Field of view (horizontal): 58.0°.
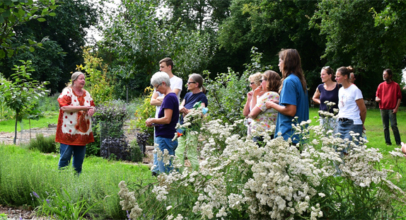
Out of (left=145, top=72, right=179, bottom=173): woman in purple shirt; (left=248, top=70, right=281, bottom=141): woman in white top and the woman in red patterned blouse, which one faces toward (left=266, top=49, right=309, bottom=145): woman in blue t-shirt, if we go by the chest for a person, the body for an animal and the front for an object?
the woman in red patterned blouse

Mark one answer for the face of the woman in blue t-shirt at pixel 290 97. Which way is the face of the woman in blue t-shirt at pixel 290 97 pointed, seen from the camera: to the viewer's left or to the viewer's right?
to the viewer's left

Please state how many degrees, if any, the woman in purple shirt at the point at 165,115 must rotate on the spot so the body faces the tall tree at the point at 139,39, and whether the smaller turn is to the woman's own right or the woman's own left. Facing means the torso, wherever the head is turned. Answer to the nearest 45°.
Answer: approximately 90° to the woman's own right

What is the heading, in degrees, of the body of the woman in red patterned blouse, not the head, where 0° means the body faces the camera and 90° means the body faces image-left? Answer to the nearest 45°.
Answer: approximately 315°

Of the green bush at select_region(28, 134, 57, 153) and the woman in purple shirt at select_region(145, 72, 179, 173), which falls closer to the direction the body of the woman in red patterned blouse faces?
the woman in purple shirt

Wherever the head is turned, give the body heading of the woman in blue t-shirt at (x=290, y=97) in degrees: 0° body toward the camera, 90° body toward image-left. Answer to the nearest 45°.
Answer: approximately 90°

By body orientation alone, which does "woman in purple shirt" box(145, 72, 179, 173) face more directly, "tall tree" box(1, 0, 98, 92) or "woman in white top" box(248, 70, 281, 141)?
the tall tree

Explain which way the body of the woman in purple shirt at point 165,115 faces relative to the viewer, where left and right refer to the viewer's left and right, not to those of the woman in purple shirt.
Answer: facing to the left of the viewer

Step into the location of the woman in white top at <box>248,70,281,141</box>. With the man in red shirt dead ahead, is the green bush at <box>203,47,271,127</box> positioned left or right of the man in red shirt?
left

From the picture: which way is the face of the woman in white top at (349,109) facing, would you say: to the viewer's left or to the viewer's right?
to the viewer's left

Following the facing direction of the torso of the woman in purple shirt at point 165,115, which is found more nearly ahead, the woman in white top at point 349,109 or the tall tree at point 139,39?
the tall tree

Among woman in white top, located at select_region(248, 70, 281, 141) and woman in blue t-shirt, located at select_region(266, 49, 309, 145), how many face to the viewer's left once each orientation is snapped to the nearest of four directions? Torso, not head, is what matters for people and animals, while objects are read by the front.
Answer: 2

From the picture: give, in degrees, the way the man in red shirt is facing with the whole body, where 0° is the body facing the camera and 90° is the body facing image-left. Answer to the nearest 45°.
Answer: approximately 45°

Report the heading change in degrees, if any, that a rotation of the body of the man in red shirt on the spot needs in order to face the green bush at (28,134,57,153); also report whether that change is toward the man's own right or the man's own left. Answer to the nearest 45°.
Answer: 0° — they already face it
